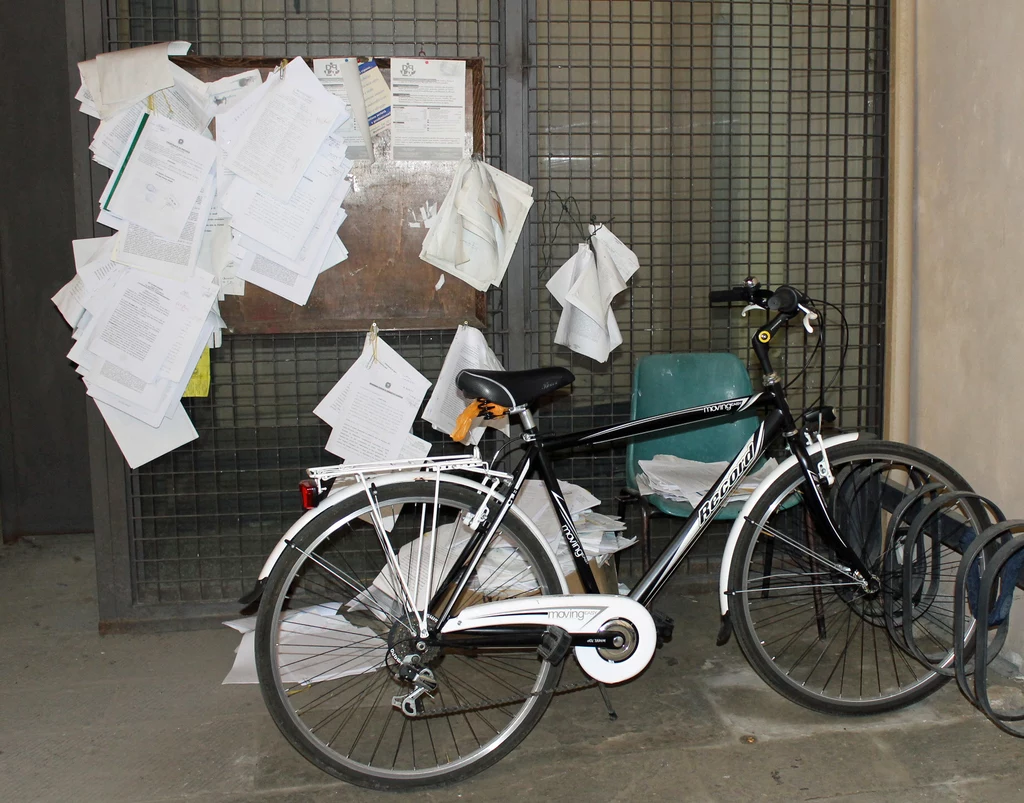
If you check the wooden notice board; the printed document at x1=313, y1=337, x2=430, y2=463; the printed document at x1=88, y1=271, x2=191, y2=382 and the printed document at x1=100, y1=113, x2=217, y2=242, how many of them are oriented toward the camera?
4

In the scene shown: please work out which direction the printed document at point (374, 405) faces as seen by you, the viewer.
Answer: facing the viewer

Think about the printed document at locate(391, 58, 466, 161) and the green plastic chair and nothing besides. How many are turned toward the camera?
2

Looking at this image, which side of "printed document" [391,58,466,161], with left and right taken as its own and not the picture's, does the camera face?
front

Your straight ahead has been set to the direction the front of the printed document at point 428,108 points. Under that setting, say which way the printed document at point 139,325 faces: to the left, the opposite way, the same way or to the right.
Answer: the same way

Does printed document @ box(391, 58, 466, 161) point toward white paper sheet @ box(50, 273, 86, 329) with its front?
no

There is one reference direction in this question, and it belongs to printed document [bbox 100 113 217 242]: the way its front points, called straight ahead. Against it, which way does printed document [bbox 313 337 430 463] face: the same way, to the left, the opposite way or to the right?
the same way

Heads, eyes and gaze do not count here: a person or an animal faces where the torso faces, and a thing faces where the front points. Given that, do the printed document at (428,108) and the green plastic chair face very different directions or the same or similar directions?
same or similar directions

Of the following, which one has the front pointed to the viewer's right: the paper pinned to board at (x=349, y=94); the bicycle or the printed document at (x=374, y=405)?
the bicycle

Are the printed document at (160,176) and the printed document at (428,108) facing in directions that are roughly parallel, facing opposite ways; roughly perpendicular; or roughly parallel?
roughly parallel

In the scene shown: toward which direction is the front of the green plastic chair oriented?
toward the camera

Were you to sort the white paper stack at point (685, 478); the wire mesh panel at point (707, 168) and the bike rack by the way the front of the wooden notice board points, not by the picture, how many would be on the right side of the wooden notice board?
0

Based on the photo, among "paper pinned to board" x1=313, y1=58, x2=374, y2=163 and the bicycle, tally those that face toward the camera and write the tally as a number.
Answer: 1

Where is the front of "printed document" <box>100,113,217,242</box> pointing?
toward the camera
